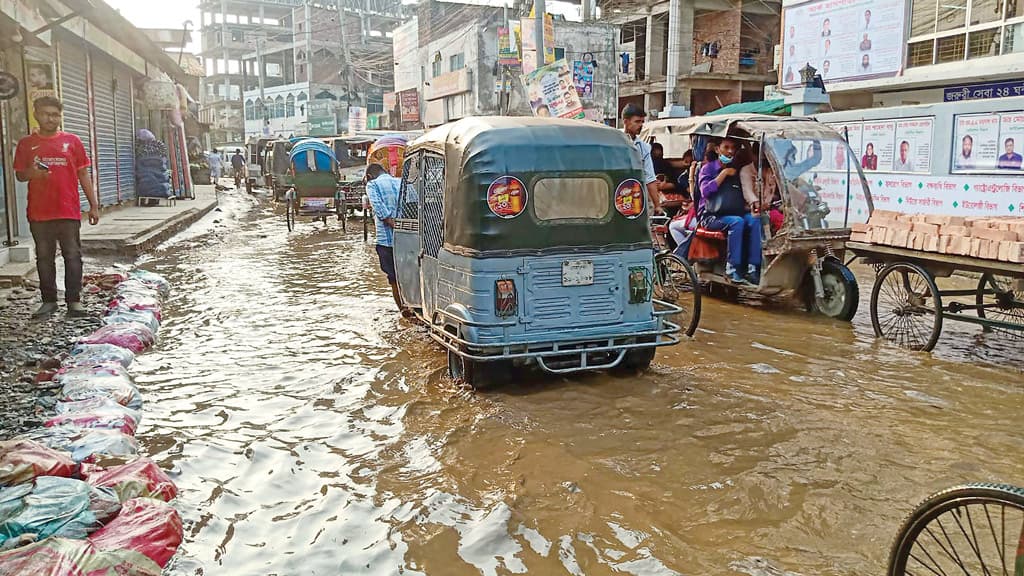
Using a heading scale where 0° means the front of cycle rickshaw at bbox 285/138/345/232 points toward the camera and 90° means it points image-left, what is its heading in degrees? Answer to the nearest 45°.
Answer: approximately 180°

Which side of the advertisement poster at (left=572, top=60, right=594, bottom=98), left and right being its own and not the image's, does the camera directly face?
front

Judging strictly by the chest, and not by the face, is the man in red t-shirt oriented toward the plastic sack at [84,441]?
yes

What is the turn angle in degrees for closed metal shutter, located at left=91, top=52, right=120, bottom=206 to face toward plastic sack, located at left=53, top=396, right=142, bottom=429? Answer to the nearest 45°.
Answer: approximately 45° to its right

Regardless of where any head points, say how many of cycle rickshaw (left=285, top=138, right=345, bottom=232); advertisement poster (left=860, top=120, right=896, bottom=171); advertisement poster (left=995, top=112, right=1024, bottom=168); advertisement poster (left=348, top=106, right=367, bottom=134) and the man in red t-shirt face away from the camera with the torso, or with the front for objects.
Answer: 1

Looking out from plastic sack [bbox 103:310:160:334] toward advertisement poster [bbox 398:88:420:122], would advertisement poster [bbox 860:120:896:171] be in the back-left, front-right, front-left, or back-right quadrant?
front-right

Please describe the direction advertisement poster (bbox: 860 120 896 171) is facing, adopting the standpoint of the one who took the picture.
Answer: facing the viewer and to the left of the viewer

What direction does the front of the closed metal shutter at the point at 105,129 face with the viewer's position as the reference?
facing the viewer and to the right of the viewer

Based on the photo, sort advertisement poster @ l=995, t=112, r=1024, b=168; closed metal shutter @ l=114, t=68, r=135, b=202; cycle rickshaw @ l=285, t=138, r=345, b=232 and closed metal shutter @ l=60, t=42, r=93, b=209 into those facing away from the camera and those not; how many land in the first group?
1

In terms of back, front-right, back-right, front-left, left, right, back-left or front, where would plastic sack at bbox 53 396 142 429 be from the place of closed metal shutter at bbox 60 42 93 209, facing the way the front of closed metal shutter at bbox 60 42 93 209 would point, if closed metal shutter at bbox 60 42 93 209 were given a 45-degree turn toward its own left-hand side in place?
right

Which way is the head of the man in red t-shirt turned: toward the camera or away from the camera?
toward the camera

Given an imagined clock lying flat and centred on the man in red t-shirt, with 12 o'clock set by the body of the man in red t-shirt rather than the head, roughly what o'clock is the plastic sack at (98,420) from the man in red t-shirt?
The plastic sack is roughly at 12 o'clock from the man in red t-shirt.

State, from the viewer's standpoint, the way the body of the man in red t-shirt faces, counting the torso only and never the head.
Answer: toward the camera

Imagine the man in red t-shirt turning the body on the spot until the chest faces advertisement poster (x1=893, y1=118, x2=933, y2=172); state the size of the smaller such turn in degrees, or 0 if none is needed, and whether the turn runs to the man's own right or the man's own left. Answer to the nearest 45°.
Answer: approximately 90° to the man's own left

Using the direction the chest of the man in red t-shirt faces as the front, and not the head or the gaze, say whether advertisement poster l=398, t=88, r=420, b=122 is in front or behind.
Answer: behind

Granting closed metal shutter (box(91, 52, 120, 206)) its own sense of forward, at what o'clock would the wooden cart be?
The wooden cart is roughly at 1 o'clock from the closed metal shutter.
